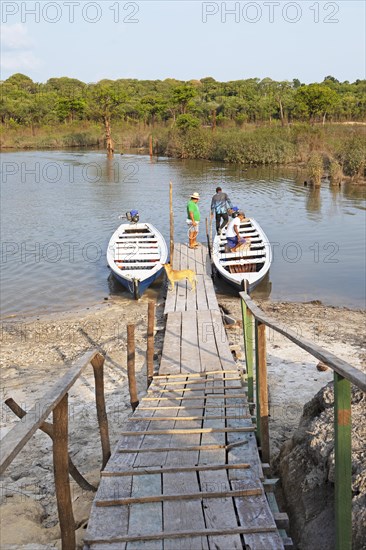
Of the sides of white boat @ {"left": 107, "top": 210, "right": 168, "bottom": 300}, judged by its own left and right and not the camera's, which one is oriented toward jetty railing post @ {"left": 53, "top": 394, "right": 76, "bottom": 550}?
front

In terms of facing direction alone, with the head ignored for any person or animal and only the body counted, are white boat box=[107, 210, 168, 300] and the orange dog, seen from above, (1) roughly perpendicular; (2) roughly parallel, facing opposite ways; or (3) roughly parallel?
roughly perpendicular

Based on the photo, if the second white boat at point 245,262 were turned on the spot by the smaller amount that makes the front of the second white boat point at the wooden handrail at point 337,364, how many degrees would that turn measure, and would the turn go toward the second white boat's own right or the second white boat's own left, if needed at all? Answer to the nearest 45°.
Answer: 0° — it already faces it

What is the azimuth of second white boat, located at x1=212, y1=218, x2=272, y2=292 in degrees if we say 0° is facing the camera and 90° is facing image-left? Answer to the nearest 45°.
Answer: approximately 0°

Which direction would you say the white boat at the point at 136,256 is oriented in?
toward the camera
